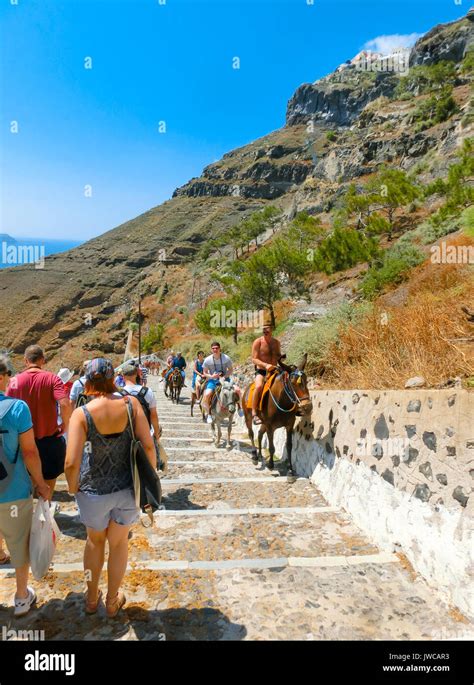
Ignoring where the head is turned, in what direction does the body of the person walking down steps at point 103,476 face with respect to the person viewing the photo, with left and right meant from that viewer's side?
facing away from the viewer

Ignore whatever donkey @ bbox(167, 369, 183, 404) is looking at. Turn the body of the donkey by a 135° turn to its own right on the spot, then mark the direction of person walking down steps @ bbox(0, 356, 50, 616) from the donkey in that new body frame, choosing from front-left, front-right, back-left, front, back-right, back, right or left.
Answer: back-left

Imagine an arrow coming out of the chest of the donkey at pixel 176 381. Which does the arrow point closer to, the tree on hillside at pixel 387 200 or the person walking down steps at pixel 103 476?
the person walking down steps

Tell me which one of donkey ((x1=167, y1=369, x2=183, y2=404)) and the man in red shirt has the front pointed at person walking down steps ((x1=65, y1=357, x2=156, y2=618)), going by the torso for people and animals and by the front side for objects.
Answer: the donkey

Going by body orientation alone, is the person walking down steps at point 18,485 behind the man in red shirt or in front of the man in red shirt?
behind

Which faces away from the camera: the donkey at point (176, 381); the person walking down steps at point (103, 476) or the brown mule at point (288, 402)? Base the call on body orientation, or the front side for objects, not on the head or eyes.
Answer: the person walking down steps

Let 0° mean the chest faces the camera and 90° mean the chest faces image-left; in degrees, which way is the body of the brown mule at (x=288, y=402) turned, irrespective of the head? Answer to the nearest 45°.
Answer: approximately 315°

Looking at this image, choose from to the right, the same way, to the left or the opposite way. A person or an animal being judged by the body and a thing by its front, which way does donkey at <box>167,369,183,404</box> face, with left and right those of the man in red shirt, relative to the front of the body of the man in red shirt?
the opposite way

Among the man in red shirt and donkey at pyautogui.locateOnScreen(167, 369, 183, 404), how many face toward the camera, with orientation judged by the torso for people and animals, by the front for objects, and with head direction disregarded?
1

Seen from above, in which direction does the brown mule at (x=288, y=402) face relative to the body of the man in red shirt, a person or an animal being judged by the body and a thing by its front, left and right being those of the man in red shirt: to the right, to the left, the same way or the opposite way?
the opposite way

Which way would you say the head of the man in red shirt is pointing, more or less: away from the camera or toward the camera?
away from the camera

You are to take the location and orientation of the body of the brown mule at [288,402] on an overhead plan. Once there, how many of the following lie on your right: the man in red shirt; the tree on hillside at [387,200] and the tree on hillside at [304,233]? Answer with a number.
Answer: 1

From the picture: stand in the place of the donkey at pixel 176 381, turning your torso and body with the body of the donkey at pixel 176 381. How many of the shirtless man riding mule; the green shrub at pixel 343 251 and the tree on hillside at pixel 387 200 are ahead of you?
1

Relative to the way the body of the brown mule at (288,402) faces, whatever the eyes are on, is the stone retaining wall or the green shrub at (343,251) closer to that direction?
the stone retaining wall

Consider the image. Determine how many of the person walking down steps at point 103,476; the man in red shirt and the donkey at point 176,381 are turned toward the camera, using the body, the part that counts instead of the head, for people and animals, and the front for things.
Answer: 1

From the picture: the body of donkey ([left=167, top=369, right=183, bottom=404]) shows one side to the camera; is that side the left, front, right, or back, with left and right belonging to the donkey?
front
